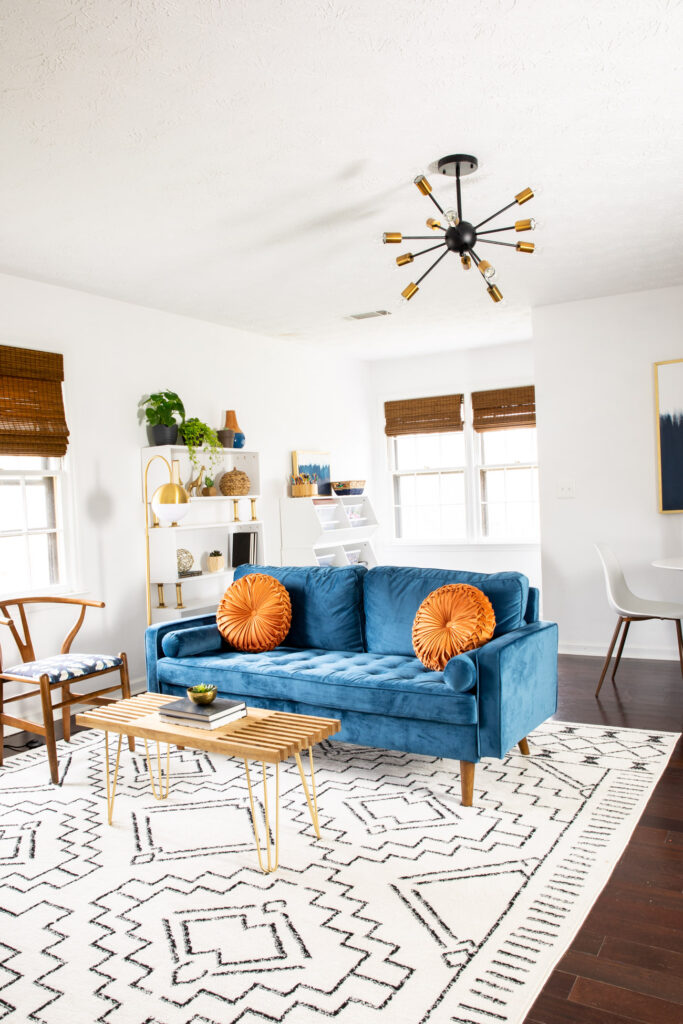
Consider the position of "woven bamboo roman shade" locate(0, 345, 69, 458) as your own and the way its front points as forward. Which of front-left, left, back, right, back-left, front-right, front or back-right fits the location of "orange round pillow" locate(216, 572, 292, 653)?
front

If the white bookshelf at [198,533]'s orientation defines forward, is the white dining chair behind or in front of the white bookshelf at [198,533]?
in front

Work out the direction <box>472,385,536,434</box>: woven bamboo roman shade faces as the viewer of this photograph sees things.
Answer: facing the viewer and to the left of the viewer

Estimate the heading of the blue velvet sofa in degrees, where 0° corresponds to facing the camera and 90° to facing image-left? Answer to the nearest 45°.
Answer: approximately 45°

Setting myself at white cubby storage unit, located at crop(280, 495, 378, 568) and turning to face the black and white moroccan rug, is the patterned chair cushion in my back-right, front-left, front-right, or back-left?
front-right

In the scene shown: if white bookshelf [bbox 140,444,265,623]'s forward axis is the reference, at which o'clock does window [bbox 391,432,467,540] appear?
The window is roughly at 9 o'clock from the white bookshelf.

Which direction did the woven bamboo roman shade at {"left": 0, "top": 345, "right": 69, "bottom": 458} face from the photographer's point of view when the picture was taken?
facing the viewer and to the right of the viewer

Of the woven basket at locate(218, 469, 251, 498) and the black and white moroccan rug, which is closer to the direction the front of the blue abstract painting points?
the black and white moroccan rug
